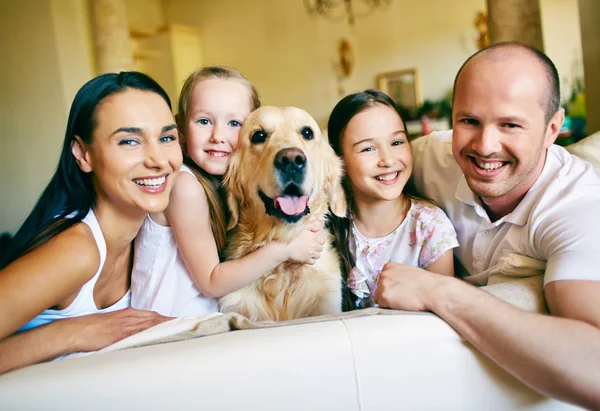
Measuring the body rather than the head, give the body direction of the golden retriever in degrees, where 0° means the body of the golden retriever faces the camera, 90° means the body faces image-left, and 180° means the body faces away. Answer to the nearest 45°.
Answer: approximately 0°

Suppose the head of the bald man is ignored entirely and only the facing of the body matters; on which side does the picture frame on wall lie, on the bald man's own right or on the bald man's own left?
on the bald man's own right

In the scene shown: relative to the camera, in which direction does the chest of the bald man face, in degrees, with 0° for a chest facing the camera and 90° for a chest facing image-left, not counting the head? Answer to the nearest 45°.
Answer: approximately 45°

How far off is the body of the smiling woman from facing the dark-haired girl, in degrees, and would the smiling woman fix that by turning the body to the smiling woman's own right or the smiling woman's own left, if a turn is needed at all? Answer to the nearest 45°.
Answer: approximately 45° to the smiling woman's own left

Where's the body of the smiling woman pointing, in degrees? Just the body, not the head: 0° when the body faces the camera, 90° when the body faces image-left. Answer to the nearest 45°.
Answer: approximately 315°

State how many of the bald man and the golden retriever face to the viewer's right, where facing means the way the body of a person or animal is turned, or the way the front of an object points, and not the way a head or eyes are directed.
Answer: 0
